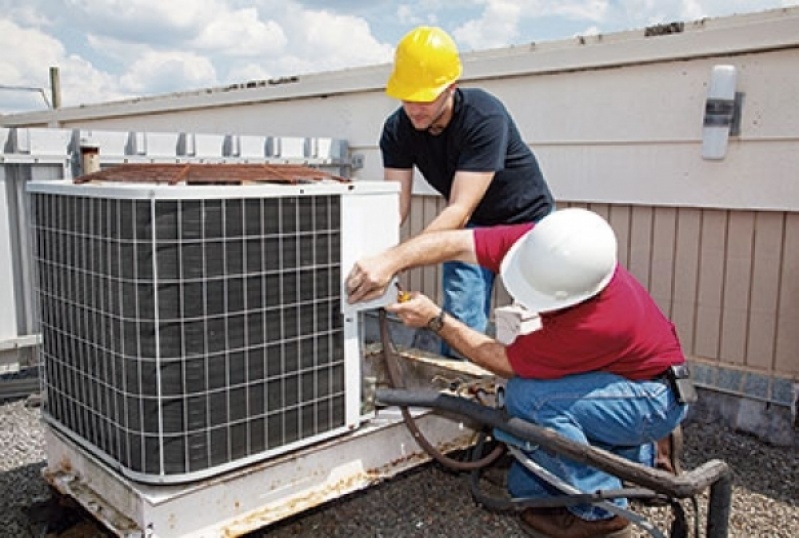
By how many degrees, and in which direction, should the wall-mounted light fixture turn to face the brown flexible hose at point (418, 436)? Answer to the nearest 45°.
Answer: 0° — it already faces it

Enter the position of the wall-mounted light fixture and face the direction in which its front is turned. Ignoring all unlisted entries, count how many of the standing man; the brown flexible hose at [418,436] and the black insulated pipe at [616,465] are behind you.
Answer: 0

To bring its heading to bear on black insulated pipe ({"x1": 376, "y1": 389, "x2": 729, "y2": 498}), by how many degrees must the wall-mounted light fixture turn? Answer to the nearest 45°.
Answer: approximately 45° to its left

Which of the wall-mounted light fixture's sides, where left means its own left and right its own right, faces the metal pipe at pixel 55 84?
right

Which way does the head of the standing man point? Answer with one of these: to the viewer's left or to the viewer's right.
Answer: to the viewer's left

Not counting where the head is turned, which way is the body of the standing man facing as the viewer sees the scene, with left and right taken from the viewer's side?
facing the viewer and to the left of the viewer

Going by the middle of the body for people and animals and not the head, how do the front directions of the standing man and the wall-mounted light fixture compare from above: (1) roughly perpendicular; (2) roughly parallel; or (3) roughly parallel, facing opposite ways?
roughly parallel

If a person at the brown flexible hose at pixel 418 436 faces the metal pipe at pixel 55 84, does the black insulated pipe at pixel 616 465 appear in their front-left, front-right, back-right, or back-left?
back-right

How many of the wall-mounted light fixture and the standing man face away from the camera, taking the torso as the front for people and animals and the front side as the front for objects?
0
